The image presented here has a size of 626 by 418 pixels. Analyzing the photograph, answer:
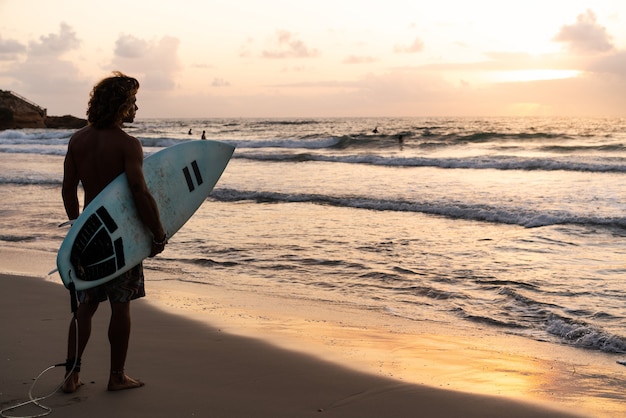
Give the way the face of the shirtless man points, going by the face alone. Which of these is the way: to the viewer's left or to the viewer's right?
to the viewer's right

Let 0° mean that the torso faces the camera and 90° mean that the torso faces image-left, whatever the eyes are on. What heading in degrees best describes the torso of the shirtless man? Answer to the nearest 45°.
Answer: approximately 225°
